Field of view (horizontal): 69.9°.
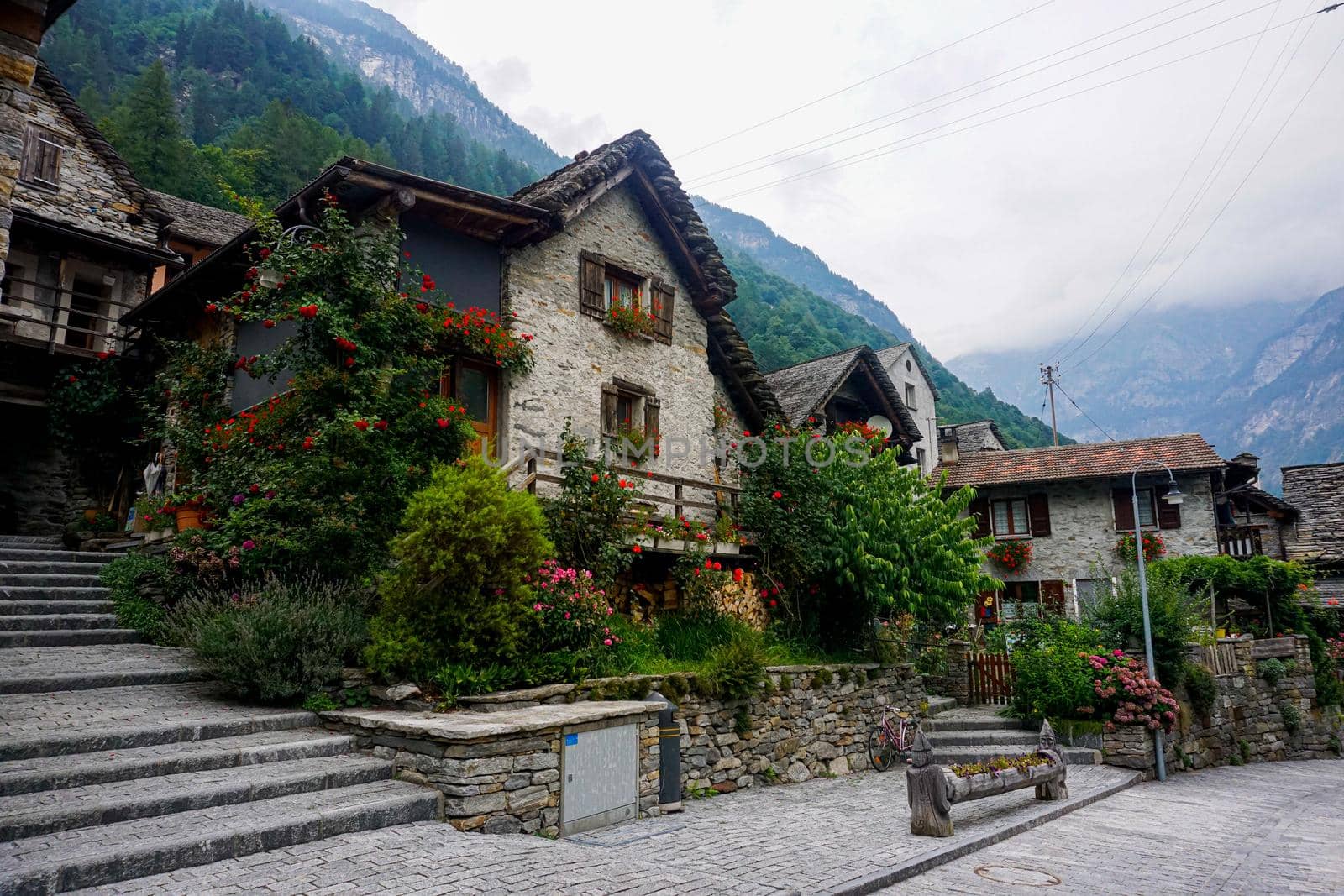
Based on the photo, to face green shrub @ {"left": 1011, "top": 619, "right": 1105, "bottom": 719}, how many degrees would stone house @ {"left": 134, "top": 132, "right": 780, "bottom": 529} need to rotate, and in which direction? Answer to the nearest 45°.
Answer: approximately 45° to its left

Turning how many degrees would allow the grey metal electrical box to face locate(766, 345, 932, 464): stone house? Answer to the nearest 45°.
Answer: approximately 90° to its left

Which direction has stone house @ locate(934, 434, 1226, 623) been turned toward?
toward the camera

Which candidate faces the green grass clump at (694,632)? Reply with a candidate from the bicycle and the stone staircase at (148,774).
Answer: the bicycle

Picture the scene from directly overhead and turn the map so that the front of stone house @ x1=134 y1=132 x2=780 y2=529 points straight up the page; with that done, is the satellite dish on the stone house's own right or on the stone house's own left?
on the stone house's own left

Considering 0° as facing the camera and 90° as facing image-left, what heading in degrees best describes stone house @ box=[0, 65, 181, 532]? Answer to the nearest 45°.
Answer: approximately 315°

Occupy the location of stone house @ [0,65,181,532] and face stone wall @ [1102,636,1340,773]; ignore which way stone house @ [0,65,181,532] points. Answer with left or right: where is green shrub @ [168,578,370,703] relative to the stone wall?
right

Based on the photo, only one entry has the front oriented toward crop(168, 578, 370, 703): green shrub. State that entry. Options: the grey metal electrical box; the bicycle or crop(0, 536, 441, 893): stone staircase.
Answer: the bicycle

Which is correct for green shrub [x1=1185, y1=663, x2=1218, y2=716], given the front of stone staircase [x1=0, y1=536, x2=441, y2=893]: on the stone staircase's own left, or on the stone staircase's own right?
on the stone staircase's own left

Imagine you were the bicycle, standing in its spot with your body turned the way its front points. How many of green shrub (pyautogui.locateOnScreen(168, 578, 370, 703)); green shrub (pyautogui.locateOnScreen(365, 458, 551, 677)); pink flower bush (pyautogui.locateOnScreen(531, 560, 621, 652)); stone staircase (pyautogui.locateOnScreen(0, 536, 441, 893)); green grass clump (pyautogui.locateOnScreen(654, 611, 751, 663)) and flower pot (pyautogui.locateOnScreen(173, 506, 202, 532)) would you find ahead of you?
6

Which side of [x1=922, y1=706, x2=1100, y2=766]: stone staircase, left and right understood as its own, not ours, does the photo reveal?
front

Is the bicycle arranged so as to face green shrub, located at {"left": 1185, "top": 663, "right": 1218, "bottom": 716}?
no

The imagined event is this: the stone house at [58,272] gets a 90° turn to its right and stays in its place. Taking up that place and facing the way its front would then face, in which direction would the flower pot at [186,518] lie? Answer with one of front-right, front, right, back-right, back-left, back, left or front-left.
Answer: front-left

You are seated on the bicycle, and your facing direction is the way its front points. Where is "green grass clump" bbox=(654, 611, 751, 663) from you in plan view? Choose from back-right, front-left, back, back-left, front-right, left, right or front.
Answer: front

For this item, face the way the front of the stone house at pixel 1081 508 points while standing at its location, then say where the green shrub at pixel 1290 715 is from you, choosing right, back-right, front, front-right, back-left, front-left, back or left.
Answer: front-left

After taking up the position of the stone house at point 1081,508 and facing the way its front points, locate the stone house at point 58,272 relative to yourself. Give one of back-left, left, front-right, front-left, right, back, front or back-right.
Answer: front-right

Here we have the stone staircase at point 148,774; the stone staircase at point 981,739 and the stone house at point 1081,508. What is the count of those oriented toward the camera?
3

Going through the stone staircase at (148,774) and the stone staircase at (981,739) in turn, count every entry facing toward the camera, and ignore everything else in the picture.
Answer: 2

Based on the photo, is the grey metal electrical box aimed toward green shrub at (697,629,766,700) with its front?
no

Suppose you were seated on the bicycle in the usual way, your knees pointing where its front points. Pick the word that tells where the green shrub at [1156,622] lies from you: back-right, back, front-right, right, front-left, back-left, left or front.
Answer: back
